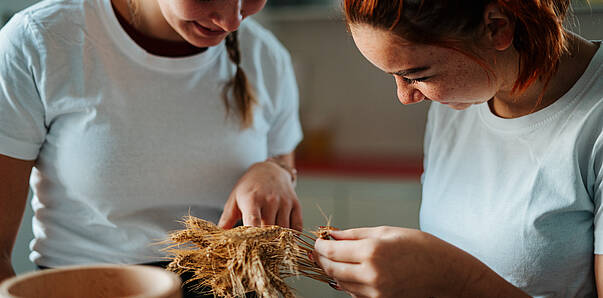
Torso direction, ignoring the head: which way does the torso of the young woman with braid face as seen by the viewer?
toward the camera

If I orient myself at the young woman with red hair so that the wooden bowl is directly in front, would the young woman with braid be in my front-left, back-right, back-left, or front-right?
front-right

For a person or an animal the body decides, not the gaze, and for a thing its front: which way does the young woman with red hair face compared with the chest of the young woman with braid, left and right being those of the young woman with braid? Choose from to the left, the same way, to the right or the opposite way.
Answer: to the right

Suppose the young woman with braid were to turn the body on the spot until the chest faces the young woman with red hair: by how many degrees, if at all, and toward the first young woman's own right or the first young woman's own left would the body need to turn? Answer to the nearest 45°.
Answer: approximately 45° to the first young woman's own left

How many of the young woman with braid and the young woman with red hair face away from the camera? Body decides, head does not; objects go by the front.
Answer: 0

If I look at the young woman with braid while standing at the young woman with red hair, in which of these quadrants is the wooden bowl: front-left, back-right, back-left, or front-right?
front-left

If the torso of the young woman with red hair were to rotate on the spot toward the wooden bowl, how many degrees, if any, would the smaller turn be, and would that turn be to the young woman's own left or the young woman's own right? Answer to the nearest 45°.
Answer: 0° — they already face it

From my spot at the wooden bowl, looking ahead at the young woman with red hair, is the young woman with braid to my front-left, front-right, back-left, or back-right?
front-left

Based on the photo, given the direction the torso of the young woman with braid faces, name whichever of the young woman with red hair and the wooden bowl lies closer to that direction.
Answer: the wooden bowl

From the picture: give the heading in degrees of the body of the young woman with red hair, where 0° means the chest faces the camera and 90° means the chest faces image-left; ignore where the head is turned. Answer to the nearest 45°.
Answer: approximately 45°

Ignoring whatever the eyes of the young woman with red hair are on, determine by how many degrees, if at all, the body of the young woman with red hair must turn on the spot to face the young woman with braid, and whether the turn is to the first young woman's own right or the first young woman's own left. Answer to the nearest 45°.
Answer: approximately 45° to the first young woman's own right

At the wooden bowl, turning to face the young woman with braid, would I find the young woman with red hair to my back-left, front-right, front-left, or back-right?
front-right

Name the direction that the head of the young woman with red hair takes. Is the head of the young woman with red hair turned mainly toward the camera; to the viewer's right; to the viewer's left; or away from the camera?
to the viewer's left

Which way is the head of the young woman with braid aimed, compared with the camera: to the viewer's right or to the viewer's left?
to the viewer's right

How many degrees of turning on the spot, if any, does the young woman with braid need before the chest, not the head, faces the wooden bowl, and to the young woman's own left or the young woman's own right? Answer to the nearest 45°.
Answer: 0° — they already face it

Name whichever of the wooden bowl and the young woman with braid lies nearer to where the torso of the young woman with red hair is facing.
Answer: the wooden bowl
